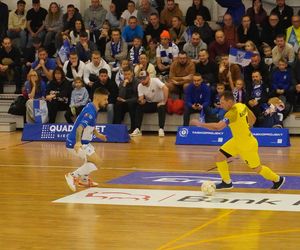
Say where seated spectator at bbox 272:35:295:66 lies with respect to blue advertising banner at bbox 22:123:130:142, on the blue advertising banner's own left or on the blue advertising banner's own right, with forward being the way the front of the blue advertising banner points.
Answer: on the blue advertising banner's own left

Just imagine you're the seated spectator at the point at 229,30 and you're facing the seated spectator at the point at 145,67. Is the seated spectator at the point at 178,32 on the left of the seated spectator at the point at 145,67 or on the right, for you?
right

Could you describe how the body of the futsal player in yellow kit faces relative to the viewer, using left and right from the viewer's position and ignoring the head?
facing away from the viewer and to the left of the viewer

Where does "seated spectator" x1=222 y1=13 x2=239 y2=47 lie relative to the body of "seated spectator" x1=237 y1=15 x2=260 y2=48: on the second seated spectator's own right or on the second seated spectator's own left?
on the second seated spectator's own right

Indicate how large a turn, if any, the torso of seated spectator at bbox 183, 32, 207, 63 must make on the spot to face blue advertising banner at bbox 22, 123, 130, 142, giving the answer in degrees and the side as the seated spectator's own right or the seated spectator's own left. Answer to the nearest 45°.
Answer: approximately 45° to the seated spectator's own right

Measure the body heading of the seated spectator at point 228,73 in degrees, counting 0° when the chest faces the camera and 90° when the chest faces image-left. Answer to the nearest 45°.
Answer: approximately 45°

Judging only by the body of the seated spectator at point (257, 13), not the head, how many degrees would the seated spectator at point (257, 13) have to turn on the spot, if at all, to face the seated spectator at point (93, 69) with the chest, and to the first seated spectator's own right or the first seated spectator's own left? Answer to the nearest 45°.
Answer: approximately 90° to the first seated spectator's own right

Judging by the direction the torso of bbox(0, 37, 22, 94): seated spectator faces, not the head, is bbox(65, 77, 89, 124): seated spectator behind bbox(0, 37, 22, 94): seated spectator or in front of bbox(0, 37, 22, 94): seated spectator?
in front
